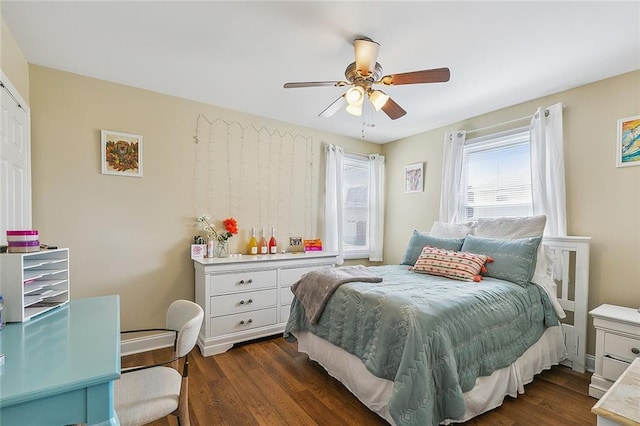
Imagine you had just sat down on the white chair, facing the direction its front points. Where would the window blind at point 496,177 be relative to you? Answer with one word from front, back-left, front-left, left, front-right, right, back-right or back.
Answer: back

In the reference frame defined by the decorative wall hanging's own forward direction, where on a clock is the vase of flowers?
The vase of flowers is roughly at 12 o'clock from the decorative wall hanging.

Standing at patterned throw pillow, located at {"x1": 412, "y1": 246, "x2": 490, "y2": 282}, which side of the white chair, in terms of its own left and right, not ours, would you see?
back

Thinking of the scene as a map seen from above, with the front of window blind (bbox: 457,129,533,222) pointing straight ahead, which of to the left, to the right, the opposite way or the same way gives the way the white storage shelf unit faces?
the opposite way

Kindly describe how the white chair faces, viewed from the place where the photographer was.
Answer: facing to the left of the viewer

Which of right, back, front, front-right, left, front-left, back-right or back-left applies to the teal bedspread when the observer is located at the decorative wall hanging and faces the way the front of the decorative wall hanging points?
front-left

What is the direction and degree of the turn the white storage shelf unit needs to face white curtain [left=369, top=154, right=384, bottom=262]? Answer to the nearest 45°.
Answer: approximately 45° to its left

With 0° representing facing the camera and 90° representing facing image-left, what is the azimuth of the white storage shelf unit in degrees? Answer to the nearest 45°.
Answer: approximately 315°

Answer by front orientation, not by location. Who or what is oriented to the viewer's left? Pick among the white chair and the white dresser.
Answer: the white chair

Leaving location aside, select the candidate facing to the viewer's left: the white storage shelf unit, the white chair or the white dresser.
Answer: the white chair
